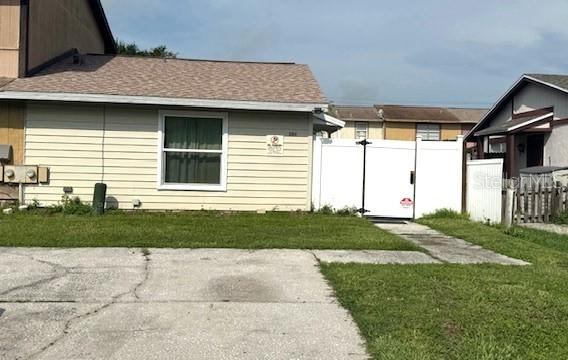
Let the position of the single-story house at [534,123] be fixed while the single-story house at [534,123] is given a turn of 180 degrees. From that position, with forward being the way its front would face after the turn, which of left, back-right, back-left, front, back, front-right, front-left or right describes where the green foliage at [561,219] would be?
back-right

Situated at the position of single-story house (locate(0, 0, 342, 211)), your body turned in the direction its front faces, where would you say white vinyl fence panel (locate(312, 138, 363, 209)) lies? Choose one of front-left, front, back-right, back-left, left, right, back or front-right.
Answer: left

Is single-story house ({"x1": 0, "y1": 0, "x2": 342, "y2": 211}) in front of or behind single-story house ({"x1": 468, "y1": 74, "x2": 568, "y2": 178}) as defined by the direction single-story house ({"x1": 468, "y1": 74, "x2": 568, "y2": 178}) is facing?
in front

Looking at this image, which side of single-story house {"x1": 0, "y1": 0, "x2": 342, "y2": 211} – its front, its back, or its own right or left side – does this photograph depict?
front

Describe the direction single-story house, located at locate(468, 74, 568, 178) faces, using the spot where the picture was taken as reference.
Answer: facing the viewer and to the left of the viewer

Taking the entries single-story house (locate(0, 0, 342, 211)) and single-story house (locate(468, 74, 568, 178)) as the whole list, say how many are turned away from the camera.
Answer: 0

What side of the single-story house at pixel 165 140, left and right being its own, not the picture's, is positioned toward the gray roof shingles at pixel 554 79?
left
